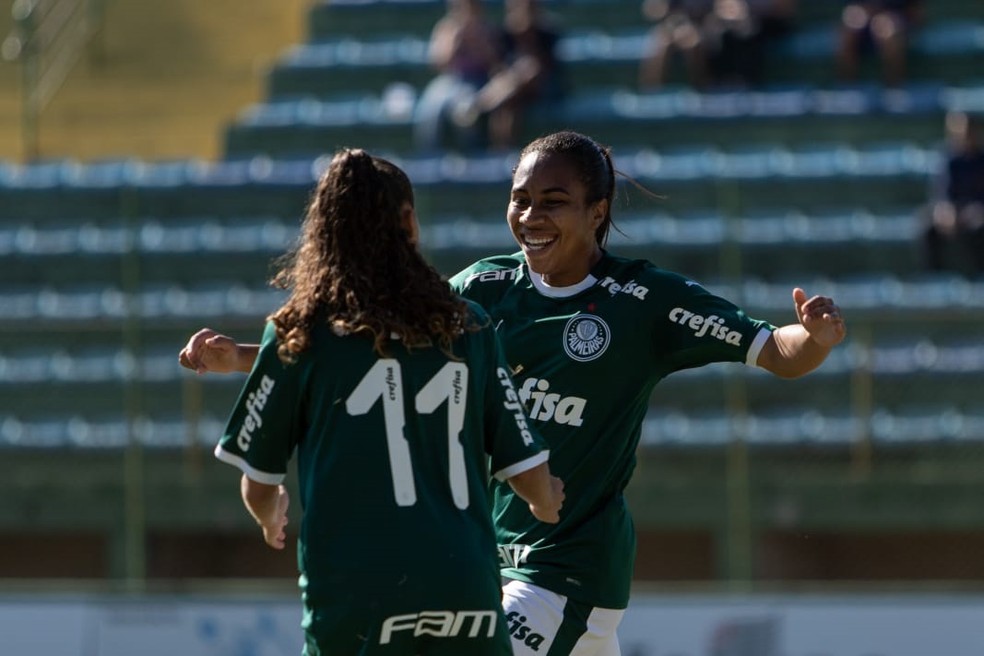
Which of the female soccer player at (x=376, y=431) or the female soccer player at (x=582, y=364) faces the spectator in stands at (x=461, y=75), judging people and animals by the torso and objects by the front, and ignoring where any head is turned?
the female soccer player at (x=376, y=431)

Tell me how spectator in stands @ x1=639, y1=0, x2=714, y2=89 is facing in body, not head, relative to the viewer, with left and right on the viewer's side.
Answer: facing the viewer

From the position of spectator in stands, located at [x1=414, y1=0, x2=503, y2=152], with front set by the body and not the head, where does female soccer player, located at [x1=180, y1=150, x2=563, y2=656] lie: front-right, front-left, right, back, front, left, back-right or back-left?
front-left

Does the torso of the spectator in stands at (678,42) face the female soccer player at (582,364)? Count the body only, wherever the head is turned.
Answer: yes

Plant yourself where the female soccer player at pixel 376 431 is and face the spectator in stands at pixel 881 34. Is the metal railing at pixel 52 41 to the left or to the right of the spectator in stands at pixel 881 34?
left

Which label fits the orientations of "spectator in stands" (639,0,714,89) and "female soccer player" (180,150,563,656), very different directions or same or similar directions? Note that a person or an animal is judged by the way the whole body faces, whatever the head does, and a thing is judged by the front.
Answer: very different directions

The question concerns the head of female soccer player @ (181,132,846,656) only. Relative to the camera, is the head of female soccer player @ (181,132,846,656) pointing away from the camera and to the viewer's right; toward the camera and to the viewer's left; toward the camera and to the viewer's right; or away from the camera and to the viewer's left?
toward the camera and to the viewer's left

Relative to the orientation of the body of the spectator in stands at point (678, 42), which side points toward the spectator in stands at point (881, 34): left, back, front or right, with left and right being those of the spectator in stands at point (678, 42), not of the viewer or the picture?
left

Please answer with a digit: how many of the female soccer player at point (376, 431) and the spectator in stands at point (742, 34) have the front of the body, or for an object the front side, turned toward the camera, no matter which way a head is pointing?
1

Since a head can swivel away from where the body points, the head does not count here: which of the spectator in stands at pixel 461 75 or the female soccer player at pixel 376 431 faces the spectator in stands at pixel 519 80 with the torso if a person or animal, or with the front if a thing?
the female soccer player

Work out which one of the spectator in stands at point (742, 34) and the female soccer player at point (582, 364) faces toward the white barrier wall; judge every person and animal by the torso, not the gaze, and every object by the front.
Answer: the spectator in stands

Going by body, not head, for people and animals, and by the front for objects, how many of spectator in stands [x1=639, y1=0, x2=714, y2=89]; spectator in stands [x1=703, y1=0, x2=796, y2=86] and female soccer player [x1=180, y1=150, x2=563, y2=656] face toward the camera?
2

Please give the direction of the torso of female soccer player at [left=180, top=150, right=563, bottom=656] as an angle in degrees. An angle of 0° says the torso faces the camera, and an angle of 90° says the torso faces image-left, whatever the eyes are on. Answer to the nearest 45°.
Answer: approximately 180°

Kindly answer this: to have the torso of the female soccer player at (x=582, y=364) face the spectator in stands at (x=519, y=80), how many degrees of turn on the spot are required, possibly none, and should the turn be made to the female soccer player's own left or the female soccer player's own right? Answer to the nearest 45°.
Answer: approximately 135° to the female soccer player's own right

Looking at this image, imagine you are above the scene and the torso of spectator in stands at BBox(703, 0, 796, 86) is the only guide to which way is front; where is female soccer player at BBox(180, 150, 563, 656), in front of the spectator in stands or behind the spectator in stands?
in front

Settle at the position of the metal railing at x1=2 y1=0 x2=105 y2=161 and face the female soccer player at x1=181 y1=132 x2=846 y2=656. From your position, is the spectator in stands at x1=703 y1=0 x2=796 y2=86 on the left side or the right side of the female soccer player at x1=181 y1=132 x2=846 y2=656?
left

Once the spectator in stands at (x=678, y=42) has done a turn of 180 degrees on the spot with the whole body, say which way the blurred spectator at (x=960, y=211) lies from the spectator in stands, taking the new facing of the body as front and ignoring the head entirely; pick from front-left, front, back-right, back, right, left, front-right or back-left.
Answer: back-right

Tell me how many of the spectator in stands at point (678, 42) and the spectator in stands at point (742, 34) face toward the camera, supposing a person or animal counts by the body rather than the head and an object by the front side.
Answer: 2
